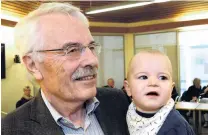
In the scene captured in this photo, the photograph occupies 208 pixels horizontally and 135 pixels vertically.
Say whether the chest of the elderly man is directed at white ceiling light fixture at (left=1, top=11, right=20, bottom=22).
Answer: no

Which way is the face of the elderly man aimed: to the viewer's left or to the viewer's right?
to the viewer's right

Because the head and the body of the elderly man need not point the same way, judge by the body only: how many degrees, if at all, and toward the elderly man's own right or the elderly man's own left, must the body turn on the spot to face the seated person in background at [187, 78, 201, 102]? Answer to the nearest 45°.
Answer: approximately 90° to the elderly man's own left

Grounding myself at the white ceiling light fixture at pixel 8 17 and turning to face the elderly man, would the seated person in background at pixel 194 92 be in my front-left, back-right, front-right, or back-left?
front-left

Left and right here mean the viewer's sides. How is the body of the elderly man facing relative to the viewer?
facing the viewer and to the right of the viewer

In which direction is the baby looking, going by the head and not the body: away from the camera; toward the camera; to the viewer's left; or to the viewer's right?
toward the camera

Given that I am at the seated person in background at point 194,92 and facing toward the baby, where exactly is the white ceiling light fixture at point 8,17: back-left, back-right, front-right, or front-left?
front-right

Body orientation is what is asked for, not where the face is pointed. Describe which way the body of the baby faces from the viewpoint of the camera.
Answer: toward the camera

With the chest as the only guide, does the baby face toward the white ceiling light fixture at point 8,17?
no

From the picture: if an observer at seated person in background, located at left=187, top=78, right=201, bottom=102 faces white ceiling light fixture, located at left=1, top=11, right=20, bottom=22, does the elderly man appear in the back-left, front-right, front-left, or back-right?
front-left
